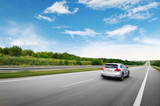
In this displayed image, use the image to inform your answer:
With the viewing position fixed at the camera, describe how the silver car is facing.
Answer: facing away from the viewer and to the right of the viewer
